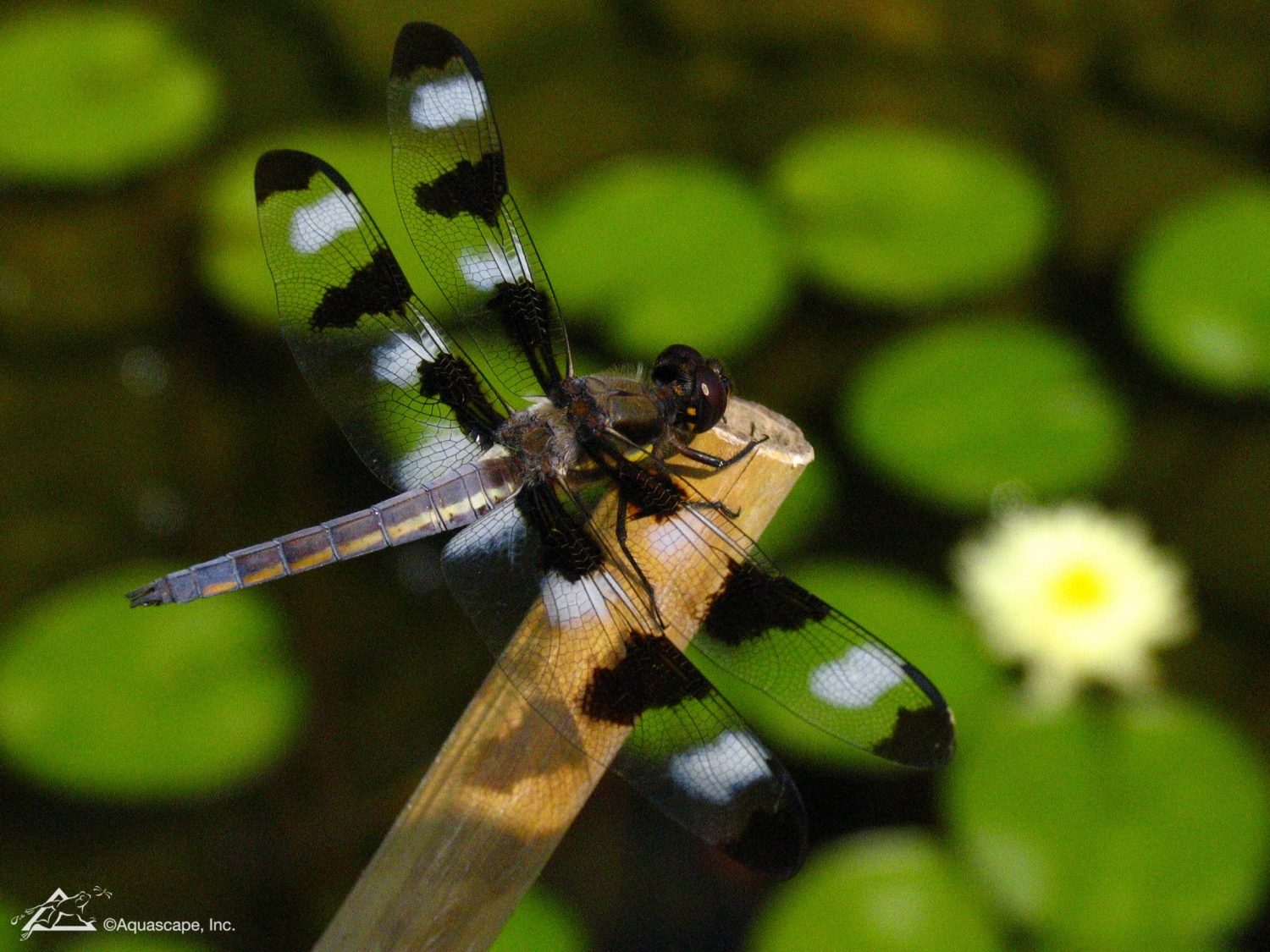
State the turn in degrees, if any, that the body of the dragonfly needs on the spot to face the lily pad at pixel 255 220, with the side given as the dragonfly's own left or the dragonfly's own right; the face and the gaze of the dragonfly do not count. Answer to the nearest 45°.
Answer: approximately 90° to the dragonfly's own left

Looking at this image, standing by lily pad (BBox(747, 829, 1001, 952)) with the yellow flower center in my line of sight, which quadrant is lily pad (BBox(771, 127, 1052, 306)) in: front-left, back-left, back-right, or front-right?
front-left

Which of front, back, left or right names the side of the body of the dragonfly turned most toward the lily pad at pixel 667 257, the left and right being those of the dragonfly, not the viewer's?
left

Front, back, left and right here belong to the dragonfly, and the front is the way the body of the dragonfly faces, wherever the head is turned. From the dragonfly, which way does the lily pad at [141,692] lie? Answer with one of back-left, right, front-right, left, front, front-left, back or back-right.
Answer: back-left

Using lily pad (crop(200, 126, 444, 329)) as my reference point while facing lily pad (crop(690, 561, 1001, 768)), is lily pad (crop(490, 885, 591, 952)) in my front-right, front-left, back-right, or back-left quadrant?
front-right

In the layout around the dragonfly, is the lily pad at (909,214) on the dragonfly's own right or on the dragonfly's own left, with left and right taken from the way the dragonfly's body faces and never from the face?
on the dragonfly's own left

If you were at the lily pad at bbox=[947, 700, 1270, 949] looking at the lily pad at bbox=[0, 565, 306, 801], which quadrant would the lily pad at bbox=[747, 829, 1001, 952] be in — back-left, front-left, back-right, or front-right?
front-left

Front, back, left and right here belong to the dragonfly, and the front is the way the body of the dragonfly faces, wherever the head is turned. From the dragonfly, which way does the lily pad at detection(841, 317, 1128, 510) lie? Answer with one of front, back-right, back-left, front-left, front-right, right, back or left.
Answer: front-left

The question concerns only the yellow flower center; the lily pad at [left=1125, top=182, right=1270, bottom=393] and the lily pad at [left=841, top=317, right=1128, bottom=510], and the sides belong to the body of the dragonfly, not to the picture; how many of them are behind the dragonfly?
0

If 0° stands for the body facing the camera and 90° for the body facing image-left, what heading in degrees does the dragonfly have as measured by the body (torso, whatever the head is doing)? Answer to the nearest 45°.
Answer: approximately 270°

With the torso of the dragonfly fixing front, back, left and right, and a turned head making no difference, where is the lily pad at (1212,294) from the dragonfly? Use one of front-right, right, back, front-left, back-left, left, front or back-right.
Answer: front-left
